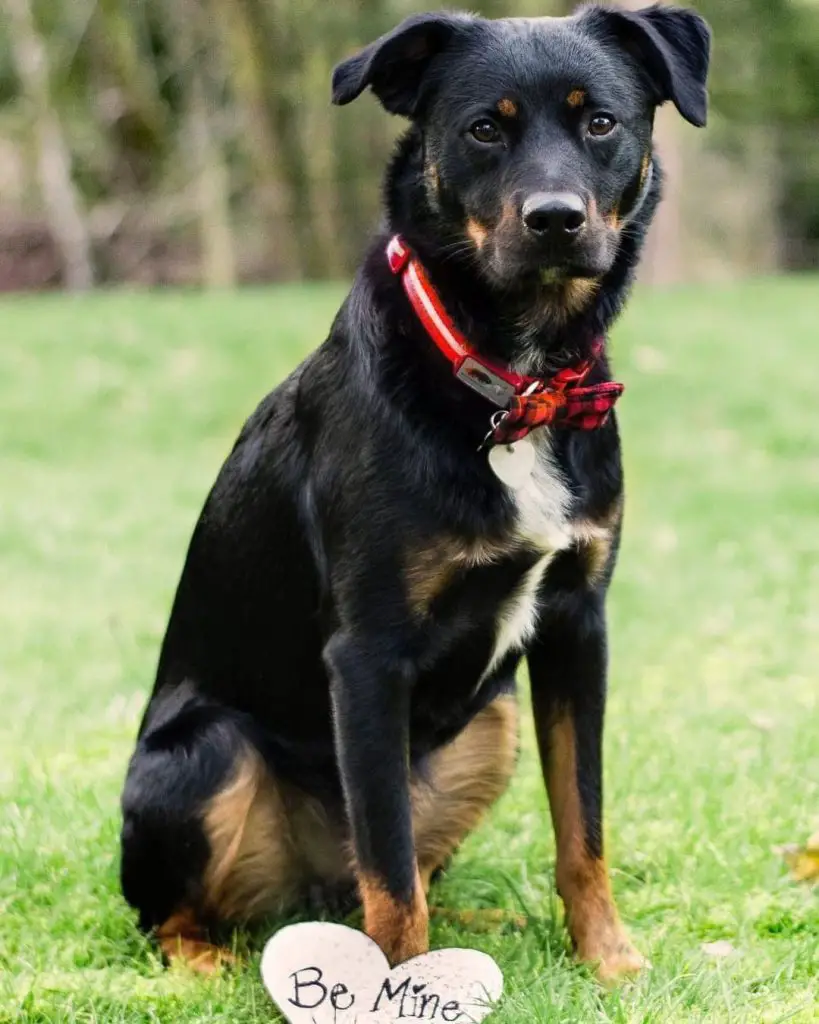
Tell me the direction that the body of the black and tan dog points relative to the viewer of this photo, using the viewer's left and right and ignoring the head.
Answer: facing the viewer and to the right of the viewer
